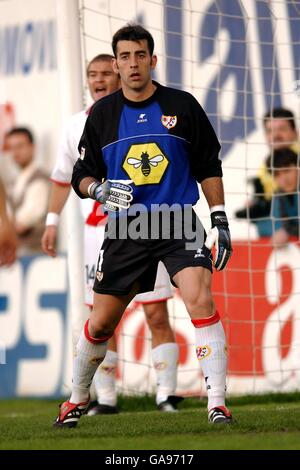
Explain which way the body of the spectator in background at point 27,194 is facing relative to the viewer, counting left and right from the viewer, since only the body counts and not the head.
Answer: facing the viewer and to the left of the viewer

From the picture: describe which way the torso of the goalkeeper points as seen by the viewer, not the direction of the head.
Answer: toward the camera

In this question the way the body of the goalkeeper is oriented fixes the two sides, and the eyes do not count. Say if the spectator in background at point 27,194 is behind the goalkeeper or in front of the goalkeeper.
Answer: behind

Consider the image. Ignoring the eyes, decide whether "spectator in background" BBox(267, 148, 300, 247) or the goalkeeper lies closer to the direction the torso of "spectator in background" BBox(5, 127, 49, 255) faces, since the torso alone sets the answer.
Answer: the goalkeeper

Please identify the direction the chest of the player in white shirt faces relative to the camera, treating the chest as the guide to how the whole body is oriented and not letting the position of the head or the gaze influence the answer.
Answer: toward the camera

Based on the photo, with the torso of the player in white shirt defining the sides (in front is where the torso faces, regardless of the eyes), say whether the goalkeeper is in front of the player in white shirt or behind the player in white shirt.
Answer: in front

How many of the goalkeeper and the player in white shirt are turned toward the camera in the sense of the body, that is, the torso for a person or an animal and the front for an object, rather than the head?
2

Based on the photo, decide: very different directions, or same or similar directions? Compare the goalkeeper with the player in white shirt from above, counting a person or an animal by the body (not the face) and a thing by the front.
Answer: same or similar directions

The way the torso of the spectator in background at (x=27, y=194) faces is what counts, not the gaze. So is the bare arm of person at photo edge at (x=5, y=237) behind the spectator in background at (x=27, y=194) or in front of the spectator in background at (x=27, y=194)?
in front

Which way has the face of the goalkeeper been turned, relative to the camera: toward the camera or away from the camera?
toward the camera

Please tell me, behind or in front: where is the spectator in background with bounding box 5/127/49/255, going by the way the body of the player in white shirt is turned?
behind
